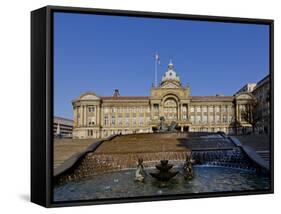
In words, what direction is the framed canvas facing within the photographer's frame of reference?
facing the viewer and to the right of the viewer
